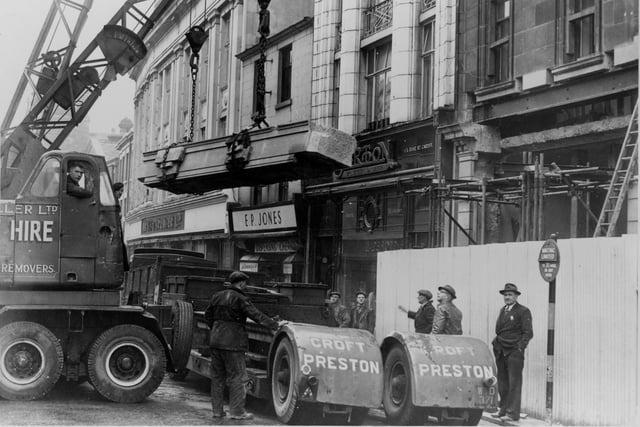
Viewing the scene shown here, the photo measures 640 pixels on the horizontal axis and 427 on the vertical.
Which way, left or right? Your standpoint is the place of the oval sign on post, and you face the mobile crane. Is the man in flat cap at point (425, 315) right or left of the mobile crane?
right

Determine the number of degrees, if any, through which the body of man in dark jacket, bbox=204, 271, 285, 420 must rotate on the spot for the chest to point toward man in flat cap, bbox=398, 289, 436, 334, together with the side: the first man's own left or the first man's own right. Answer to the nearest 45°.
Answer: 0° — they already face them

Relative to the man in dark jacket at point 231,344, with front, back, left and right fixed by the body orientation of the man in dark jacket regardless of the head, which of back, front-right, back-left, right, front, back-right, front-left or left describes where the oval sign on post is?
front-right

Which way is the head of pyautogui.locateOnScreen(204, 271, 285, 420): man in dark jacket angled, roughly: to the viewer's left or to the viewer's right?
to the viewer's right

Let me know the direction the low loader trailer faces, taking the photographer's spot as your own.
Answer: facing away from the viewer and to the left of the viewer

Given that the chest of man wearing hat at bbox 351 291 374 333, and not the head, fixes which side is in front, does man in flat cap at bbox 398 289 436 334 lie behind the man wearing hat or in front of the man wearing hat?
in front

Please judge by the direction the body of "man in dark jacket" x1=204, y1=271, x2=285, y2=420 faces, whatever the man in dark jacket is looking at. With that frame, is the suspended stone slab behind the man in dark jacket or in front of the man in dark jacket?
in front
